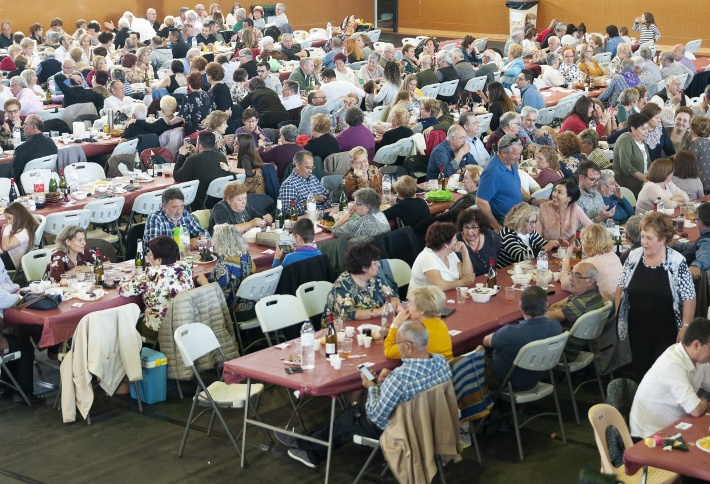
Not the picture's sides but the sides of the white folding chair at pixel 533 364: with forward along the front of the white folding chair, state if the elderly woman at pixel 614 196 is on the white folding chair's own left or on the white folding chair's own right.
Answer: on the white folding chair's own right

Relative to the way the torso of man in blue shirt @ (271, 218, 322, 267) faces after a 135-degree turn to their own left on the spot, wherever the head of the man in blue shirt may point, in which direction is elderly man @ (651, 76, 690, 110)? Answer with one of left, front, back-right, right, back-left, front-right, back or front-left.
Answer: back-left

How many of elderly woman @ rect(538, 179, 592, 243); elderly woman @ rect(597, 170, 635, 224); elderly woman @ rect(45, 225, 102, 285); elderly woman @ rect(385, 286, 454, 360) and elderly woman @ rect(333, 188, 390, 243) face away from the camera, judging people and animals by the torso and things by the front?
0

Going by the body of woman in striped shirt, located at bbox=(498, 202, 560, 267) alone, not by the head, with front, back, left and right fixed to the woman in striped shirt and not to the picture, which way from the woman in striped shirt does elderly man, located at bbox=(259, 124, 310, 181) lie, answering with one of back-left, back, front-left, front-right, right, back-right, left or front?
back

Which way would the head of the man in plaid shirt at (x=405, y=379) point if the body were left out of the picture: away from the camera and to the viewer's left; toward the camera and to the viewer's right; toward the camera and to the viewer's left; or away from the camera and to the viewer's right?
away from the camera and to the viewer's left

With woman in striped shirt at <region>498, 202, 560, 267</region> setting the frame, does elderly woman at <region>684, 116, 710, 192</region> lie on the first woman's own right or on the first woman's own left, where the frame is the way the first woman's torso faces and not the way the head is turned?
on the first woman's own left

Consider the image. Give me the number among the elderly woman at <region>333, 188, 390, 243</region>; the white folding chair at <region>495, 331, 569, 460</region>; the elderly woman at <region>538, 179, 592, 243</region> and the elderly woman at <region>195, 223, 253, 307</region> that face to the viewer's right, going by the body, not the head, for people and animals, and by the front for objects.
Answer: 0

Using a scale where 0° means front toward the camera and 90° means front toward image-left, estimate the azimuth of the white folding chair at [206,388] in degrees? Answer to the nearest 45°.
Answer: approximately 315°

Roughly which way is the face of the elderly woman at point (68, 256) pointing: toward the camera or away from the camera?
toward the camera

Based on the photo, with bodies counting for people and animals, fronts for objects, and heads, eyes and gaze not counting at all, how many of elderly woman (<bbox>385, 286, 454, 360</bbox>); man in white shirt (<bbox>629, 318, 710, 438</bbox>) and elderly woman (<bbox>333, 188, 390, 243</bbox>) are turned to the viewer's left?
2

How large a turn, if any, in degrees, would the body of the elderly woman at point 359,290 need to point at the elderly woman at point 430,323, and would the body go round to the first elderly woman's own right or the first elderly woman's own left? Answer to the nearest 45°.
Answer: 0° — they already face them

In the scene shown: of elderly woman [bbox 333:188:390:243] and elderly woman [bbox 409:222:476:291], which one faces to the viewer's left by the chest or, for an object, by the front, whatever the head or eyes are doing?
elderly woman [bbox 333:188:390:243]

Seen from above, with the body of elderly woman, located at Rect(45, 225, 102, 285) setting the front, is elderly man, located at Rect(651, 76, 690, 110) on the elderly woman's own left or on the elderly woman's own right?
on the elderly woman's own left
